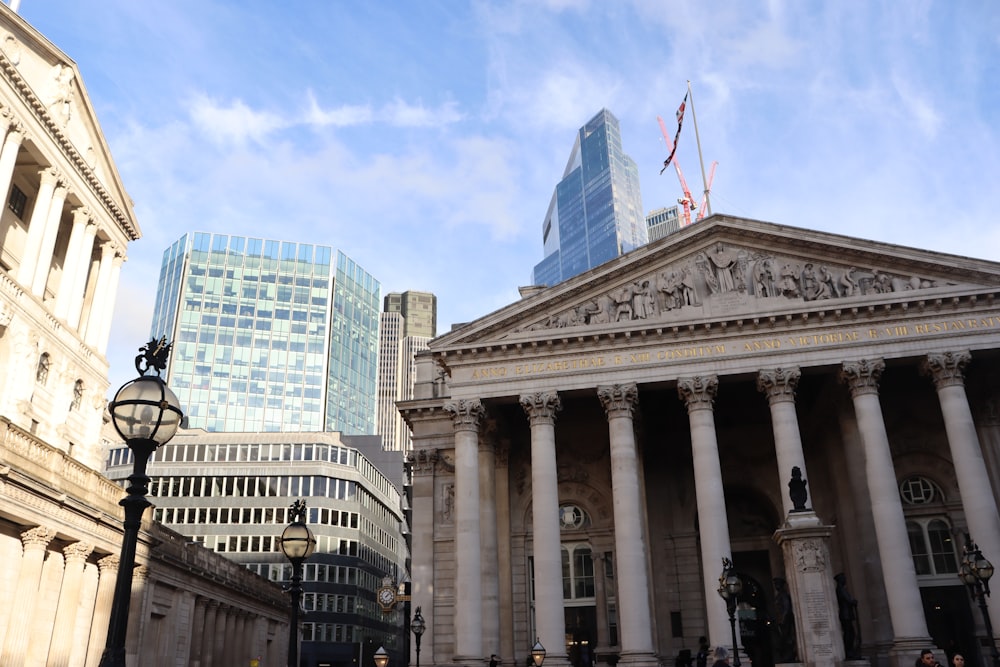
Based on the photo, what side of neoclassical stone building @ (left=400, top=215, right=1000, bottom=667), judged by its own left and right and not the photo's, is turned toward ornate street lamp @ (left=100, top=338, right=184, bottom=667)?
front

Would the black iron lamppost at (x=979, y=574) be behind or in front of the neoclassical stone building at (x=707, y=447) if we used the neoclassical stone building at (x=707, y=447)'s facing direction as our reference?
in front

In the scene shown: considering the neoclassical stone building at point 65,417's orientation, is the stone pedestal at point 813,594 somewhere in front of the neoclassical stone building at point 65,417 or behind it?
in front

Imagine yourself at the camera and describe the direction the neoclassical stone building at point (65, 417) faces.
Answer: facing the viewer and to the right of the viewer

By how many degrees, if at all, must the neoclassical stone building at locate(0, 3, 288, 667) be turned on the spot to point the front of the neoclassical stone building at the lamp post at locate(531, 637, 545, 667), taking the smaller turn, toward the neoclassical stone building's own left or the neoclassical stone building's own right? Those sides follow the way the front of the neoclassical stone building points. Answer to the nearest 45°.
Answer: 0° — it already faces it

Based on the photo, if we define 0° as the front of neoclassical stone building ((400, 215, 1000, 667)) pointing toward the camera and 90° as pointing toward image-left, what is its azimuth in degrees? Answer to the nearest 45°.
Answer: approximately 0°

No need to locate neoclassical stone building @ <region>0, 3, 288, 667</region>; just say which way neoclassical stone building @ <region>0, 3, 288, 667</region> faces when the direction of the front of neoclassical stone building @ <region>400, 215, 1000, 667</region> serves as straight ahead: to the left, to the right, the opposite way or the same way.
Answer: to the left

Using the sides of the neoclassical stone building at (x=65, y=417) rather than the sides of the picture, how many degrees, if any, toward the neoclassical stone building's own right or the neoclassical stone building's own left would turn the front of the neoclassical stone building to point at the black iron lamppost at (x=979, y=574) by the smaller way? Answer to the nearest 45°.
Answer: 0° — it already faces it

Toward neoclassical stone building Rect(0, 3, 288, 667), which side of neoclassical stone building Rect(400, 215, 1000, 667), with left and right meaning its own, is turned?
right

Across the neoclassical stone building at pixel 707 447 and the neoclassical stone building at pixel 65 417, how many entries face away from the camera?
0

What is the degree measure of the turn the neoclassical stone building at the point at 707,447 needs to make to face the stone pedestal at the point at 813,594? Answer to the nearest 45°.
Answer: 0° — it already faces it
